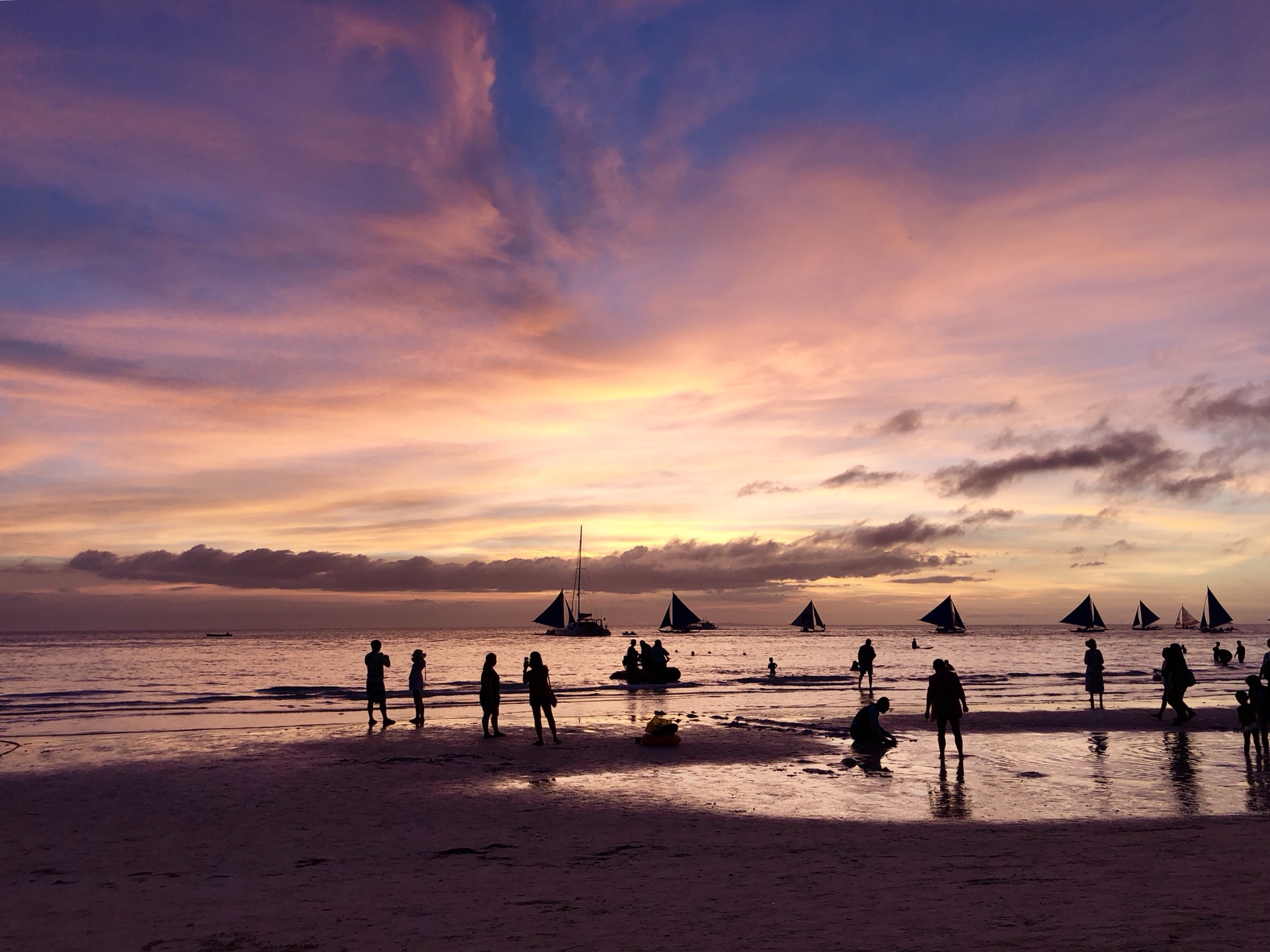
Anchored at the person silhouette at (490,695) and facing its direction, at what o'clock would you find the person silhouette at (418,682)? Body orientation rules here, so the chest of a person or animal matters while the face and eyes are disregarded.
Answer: the person silhouette at (418,682) is roughly at 8 o'clock from the person silhouette at (490,695).

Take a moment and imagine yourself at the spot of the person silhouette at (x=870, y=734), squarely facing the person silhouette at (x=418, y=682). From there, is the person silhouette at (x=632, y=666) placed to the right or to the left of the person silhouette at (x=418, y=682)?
right

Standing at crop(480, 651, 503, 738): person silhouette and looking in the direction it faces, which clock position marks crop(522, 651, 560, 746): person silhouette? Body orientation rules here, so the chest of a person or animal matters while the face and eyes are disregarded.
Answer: crop(522, 651, 560, 746): person silhouette is roughly at 2 o'clock from crop(480, 651, 503, 738): person silhouette.

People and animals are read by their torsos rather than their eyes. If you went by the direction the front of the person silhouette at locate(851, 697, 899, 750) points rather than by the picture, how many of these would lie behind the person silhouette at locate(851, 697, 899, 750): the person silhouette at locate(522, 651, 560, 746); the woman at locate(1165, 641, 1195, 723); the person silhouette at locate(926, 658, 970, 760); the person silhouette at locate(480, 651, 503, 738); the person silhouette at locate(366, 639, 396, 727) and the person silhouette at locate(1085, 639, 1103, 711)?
3
